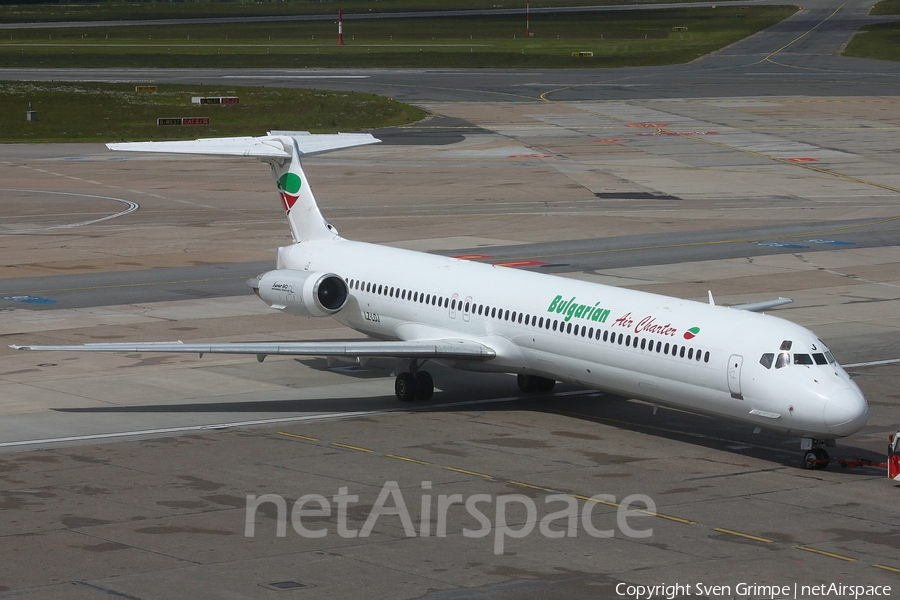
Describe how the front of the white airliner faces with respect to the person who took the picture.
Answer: facing the viewer and to the right of the viewer
